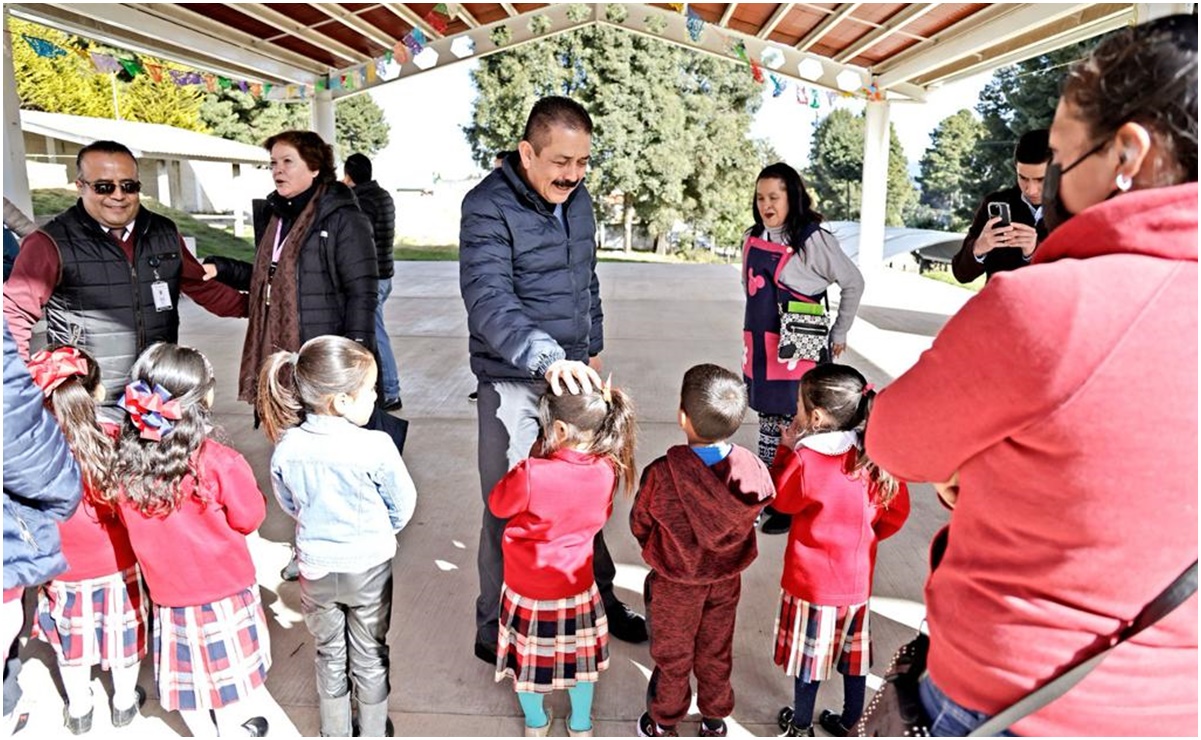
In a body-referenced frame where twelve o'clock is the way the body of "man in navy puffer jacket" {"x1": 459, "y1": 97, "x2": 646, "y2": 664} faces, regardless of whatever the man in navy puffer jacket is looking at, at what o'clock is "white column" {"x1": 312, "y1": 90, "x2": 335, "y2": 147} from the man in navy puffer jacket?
The white column is roughly at 7 o'clock from the man in navy puffer jacket.

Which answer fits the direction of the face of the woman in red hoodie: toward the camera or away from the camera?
away from the camera

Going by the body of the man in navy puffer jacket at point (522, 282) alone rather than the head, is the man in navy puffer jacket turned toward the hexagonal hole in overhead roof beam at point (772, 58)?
no

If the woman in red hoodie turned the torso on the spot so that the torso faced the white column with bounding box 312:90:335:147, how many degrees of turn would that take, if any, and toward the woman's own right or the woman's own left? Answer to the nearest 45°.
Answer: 0° — they already face it

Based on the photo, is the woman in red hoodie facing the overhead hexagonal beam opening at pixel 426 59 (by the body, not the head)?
yes

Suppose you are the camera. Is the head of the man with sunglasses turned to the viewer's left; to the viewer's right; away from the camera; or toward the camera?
toward the camera

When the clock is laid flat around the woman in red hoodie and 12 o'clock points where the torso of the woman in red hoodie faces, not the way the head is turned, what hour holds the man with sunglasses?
The man with sunglasses is roughly at 11 o'clock from the woman in red hoodie.

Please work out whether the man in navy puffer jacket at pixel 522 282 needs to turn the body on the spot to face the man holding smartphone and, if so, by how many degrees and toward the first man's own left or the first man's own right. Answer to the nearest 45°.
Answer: approximately 45° to the first man's own left

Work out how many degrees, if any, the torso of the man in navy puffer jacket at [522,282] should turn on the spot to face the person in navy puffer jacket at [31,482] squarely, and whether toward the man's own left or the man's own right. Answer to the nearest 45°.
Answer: approximately 90° to the man's own right

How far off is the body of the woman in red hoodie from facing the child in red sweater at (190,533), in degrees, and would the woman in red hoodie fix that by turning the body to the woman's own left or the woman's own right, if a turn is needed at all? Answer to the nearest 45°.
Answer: approximately 45° to the woman's own left

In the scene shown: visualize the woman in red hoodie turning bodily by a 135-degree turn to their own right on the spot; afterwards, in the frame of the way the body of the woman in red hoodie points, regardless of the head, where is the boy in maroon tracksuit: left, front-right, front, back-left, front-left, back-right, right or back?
back-left

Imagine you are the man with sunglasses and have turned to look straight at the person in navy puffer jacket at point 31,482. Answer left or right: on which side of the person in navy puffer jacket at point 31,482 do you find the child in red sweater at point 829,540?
left

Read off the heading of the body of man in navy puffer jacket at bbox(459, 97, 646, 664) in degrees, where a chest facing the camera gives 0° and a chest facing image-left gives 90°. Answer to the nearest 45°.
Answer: approximately 315°

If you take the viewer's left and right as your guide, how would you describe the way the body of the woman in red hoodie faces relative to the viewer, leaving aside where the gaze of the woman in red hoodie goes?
facing away from the viewer and to the left of the viewer

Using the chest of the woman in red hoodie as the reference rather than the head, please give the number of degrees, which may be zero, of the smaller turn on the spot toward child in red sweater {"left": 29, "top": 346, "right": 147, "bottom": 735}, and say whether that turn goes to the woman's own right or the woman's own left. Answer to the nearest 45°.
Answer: approximately 45° to the woman's own left

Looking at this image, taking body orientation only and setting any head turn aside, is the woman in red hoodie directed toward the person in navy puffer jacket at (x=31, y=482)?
no
